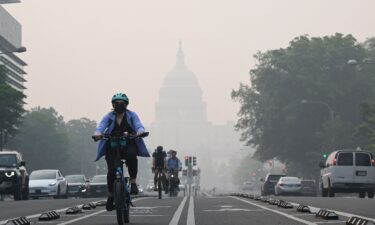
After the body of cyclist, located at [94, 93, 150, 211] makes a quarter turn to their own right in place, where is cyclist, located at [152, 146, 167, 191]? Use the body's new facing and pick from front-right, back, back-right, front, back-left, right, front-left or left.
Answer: right

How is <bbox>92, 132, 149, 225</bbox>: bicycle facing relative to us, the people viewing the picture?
facing the viewer

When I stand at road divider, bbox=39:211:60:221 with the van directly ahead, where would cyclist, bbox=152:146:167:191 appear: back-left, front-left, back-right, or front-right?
front-left

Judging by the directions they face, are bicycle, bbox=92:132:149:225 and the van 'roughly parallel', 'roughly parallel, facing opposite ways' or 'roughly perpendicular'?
roughly parallel, facing opposite ways

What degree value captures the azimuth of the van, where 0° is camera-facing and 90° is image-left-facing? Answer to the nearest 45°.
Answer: approximately 180°

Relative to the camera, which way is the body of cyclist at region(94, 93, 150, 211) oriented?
toward the camera

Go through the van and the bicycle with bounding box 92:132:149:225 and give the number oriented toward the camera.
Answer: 1

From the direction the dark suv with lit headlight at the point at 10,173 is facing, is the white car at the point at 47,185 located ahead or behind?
behind

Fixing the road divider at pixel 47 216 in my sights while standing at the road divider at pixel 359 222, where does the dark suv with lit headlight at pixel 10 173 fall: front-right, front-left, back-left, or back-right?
front-right

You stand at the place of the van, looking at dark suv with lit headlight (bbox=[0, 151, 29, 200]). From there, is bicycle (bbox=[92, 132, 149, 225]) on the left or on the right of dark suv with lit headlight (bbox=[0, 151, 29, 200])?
left

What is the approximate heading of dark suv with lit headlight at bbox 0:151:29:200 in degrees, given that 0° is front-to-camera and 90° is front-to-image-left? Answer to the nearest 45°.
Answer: approximately 45°
